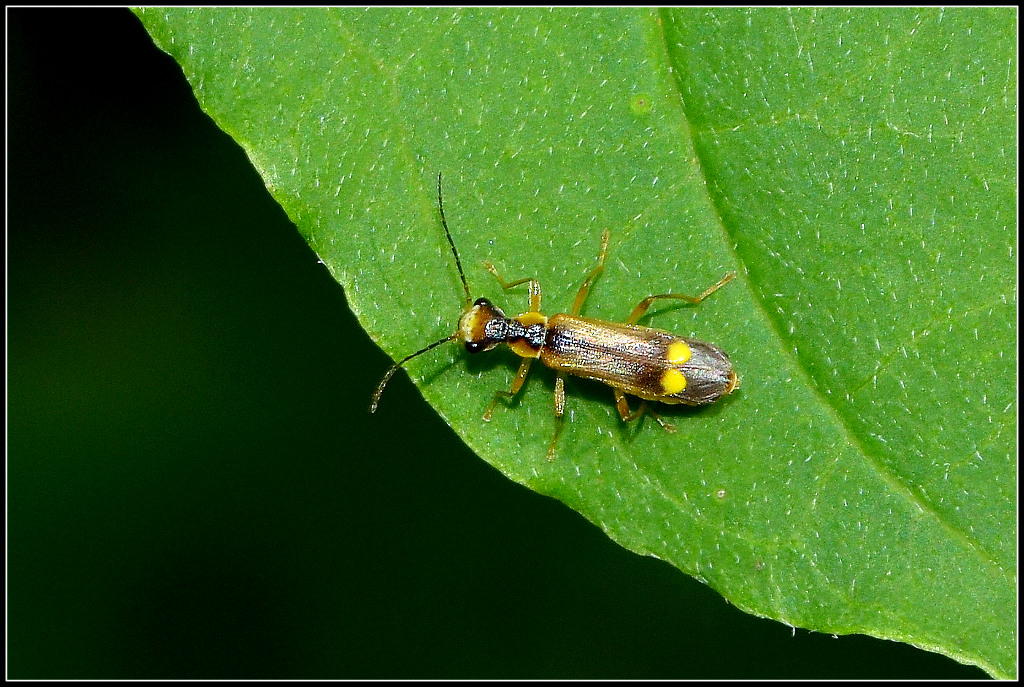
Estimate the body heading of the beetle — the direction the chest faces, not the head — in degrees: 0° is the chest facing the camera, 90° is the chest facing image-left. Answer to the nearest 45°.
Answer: approximately 90°
